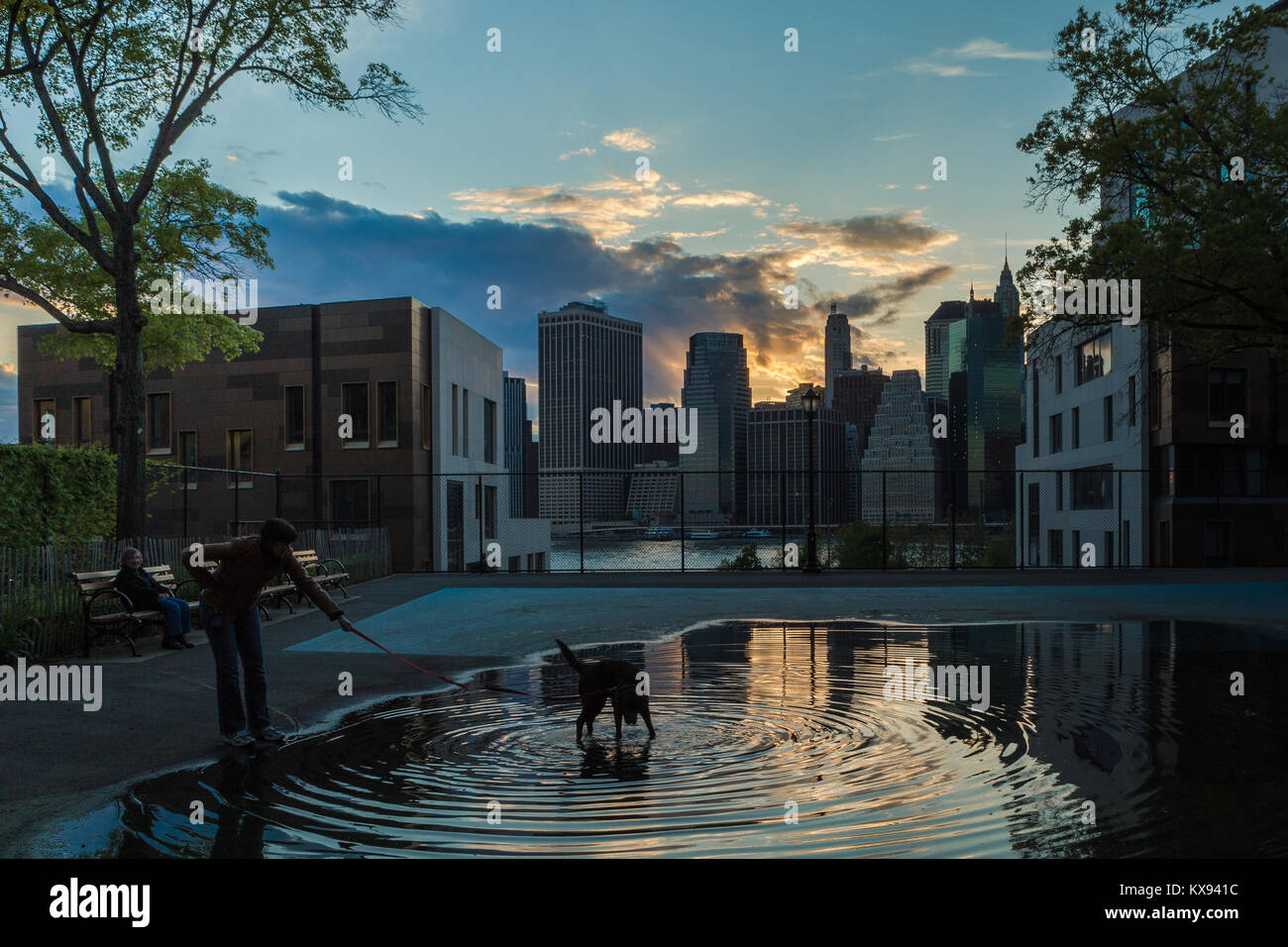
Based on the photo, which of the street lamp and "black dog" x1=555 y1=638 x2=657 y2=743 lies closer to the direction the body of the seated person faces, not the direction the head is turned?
the black dog

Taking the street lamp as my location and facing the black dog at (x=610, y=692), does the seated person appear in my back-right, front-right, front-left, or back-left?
front-right

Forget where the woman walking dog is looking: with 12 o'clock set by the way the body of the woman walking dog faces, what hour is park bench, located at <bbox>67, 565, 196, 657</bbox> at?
The park bench is roughly at 7 o'clock from the woman walking dog.

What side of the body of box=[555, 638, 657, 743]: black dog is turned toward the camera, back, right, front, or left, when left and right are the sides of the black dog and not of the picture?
right

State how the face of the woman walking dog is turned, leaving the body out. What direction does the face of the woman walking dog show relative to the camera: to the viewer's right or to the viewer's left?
to the viewer's right

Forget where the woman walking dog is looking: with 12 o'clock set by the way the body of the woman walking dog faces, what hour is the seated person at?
The seated person is roughly at 7 o'clock from the woman walking dog.

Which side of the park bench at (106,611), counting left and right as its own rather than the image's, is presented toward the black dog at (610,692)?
front

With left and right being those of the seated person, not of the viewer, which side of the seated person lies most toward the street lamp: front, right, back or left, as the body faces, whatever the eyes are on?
left

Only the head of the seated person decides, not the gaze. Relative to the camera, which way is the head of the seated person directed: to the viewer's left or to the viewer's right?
to the viewer's right

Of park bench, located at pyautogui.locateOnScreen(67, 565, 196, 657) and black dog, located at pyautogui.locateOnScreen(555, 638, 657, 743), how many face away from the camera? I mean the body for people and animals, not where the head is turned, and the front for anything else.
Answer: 0

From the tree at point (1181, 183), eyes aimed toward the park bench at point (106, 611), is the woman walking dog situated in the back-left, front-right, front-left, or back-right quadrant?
front-left

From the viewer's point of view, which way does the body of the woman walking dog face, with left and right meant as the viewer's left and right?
facing the viewer and to the right of the viewer

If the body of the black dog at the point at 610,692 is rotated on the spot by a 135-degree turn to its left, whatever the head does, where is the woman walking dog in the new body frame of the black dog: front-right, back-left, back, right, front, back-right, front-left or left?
front-left

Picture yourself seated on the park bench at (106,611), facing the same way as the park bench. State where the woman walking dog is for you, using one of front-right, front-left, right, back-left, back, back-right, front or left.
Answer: front-right
